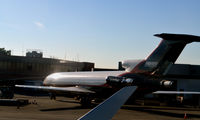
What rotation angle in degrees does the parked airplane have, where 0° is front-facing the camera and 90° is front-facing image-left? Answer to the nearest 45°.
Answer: approximately 135°
